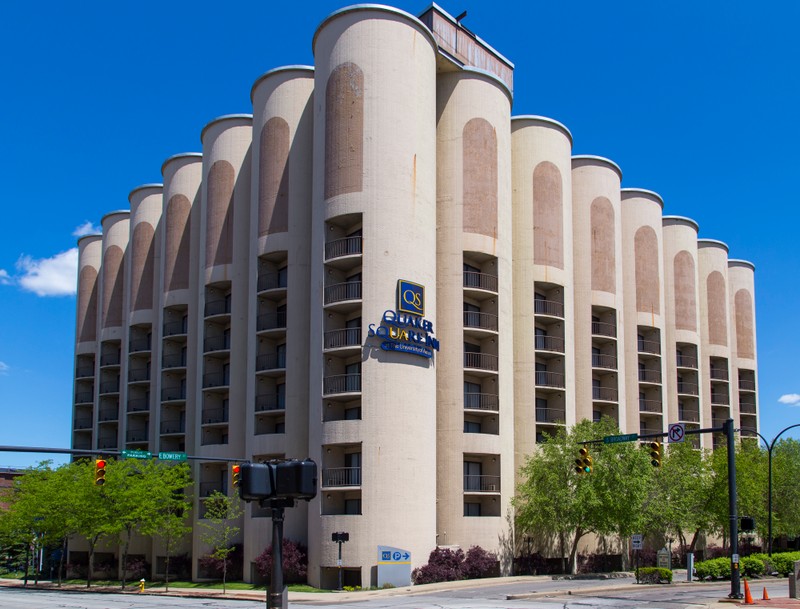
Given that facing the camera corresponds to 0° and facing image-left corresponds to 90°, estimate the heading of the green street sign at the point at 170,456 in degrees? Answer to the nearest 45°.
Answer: approximately 0°
